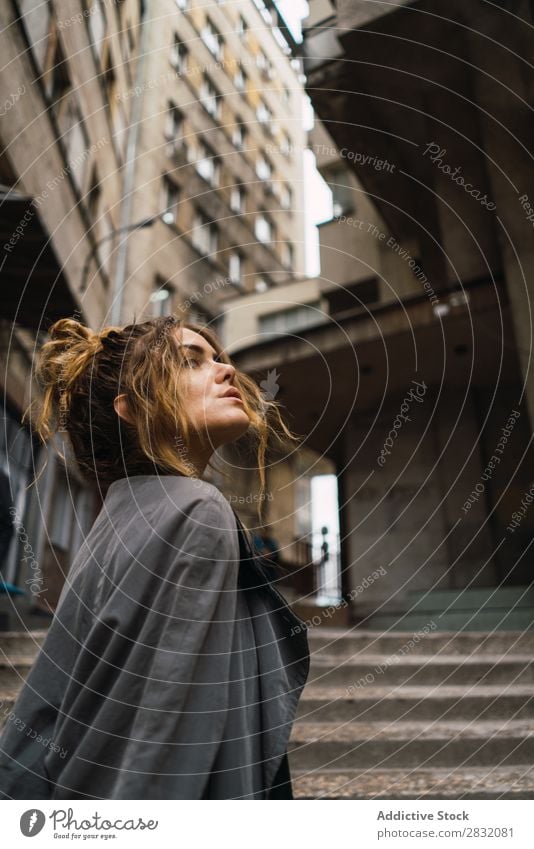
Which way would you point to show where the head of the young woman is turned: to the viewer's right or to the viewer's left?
to the viewer's right

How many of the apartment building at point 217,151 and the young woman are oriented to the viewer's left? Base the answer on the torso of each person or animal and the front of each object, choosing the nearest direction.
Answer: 0

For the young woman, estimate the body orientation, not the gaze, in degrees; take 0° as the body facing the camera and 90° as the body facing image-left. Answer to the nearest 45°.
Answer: approximately 270°

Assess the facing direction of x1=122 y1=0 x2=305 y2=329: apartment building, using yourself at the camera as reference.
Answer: facing the viewer and to the right of the viewer

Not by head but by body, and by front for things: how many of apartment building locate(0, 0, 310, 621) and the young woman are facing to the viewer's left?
0

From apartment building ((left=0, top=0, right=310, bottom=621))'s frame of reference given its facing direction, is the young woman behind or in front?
in front

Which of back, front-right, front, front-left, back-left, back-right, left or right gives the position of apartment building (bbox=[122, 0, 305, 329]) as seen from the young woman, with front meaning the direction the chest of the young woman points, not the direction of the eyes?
left

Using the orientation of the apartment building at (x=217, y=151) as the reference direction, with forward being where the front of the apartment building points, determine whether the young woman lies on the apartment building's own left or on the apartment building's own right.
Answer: on the apartment building's own right
